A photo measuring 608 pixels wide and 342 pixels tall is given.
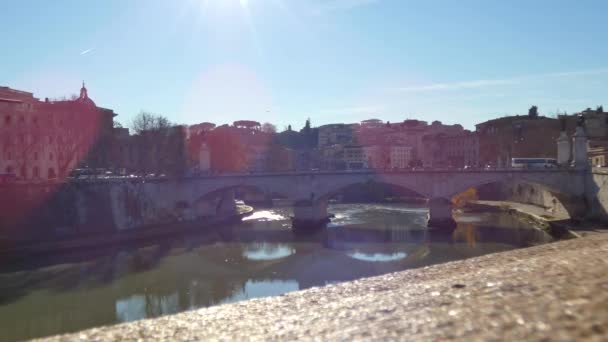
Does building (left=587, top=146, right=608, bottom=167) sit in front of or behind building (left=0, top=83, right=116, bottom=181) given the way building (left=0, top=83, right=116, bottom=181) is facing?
in front

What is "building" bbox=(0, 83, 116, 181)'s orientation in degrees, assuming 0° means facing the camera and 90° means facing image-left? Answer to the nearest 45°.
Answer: approximately 315°

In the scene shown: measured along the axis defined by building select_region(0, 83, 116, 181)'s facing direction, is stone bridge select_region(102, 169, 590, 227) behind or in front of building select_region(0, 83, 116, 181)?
in front

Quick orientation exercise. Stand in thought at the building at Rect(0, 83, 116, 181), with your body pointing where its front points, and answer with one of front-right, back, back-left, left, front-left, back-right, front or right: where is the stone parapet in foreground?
front-right
